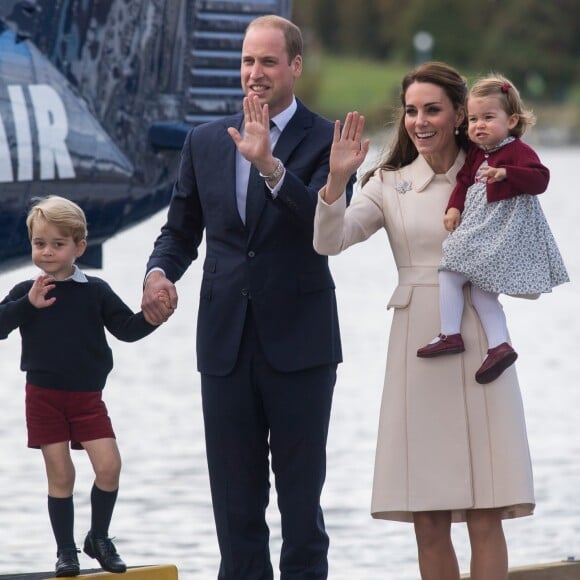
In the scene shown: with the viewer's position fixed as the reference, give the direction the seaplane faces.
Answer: facing to the right of the viewer

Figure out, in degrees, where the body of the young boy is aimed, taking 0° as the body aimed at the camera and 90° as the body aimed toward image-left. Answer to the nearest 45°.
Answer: approximately 0°

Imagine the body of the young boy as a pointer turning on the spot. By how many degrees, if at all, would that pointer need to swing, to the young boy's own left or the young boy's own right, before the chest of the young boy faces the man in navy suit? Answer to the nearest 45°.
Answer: approximately 90° to the young boy's own left

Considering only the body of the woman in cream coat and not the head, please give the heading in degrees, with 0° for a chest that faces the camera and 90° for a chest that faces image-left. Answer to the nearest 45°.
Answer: approximately 0°

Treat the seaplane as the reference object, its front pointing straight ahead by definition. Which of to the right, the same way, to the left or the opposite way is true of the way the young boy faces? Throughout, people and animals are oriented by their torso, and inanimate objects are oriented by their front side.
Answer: to the right

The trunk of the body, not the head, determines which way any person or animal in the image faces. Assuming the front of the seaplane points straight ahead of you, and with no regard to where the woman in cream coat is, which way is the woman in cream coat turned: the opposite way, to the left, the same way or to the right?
to the right

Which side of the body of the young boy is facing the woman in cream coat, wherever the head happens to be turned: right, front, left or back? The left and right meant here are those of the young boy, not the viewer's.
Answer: left

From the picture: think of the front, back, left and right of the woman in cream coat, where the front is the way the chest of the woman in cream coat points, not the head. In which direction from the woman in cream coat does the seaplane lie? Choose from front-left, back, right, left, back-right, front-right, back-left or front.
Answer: back-right

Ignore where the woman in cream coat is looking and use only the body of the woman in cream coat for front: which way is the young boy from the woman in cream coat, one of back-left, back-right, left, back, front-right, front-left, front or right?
right
